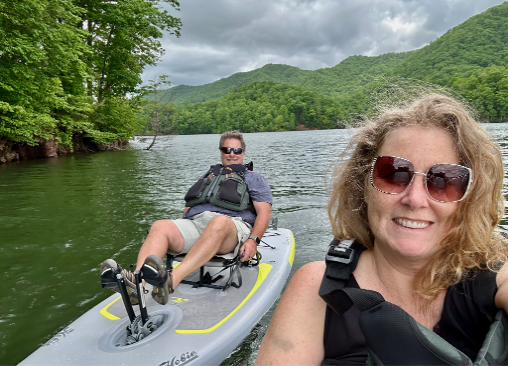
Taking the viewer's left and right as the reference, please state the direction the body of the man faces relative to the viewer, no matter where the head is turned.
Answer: facing the viewer and to the left of the viewer

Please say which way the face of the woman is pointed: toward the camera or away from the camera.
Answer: toward the camera

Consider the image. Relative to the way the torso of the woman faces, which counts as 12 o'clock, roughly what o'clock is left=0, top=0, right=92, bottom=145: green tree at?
The green tree is roughly at 4 o'clock from the woman.

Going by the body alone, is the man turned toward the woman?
no

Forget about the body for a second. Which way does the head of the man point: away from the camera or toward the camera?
toward the camera

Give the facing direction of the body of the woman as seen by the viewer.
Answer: toward the camera

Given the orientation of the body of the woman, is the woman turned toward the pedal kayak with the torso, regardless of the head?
no

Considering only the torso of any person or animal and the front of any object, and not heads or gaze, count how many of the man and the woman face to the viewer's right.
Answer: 0

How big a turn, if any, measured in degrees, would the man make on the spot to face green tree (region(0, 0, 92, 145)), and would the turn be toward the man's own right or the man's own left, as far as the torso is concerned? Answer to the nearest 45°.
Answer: approximately 90° to the man's own right

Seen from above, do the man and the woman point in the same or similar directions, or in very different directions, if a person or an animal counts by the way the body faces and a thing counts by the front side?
same or similar directions

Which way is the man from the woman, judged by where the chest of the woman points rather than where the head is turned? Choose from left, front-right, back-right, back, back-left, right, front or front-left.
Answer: back-right
